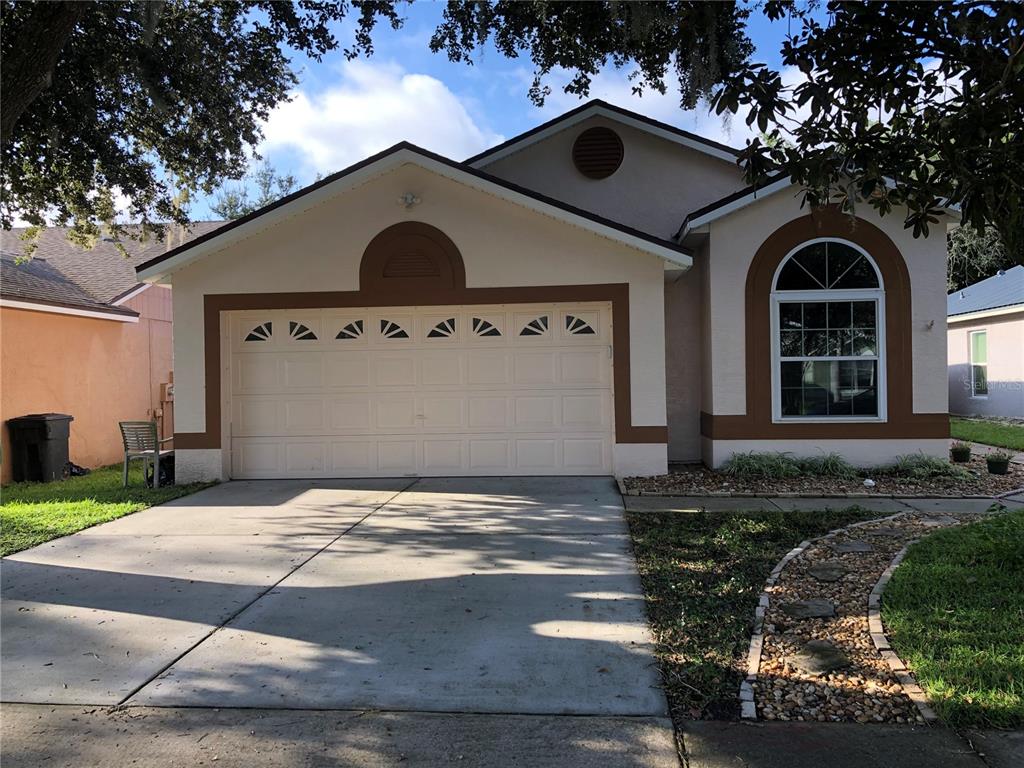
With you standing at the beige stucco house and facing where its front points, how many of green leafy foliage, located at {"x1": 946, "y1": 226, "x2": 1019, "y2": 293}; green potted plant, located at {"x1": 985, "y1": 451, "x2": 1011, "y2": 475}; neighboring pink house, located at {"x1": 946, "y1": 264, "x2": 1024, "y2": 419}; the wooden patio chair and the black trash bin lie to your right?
2

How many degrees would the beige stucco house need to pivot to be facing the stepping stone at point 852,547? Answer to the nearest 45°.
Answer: approximately 45° to its left

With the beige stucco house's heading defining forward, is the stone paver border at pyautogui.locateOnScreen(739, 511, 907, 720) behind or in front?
in front

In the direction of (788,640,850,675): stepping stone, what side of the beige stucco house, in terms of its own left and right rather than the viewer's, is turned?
front

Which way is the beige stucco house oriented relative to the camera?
toward the camera

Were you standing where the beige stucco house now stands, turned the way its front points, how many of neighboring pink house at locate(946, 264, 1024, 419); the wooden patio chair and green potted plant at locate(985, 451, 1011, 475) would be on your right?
1

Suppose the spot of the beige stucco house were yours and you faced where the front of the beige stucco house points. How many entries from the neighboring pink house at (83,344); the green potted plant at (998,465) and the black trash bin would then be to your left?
1

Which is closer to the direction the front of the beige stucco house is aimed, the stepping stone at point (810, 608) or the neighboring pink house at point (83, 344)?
the stepping stone

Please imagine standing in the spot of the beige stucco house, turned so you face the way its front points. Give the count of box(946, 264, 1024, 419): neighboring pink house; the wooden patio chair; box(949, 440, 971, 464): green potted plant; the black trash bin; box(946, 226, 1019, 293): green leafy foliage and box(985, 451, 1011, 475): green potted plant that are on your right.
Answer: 2

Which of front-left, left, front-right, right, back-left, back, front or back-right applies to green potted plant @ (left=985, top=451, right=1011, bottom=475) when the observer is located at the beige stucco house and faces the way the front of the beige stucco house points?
left

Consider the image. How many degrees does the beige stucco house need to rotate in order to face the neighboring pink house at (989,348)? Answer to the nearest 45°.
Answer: approximately 135° to its left

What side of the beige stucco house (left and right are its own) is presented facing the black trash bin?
right

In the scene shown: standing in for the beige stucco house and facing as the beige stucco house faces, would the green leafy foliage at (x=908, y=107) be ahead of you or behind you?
ahead

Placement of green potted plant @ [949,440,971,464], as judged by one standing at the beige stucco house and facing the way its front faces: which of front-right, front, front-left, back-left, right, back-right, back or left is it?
left

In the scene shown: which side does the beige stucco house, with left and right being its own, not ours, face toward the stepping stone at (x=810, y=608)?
front
